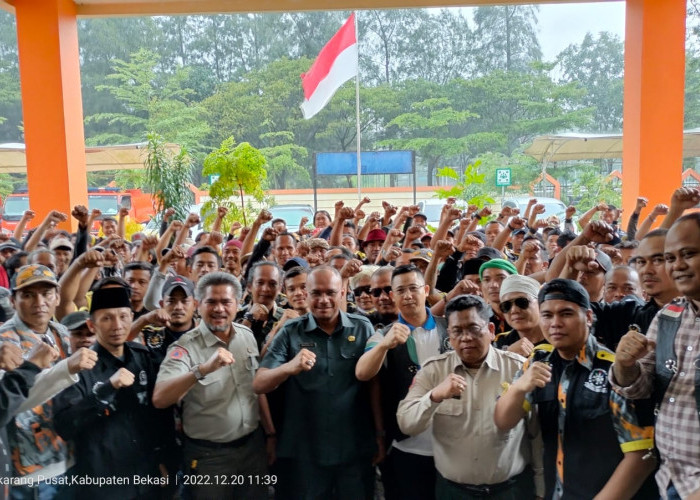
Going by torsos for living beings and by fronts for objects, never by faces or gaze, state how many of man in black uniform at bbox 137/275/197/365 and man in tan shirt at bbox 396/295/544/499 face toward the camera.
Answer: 2

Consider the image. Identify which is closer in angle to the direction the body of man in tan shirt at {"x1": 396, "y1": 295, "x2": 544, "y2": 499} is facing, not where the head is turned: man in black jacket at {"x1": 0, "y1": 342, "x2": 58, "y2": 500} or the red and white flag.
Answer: the man in black jacket

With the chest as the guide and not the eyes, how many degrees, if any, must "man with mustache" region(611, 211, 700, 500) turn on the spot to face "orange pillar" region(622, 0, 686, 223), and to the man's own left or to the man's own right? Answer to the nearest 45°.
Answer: approximately 135° to the man's own right

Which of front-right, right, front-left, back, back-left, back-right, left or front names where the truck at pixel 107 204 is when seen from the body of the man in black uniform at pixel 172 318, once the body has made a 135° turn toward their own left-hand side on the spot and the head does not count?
front-left

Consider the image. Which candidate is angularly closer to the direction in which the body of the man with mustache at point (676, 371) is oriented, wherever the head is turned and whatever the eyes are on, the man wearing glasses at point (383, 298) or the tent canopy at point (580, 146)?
the man wearing glasses

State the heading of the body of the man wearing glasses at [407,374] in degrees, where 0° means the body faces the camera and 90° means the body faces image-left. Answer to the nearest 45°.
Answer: approximately 0°
